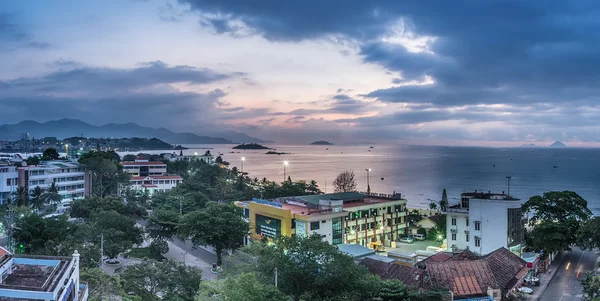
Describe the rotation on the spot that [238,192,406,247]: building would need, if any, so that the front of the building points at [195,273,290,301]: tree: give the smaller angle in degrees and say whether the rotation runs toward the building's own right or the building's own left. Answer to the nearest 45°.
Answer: approximately 45° to the building's own left

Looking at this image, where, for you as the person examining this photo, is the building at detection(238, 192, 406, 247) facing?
facing the viewer and to the left of the viewer

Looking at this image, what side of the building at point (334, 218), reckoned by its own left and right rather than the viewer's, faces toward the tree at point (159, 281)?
front

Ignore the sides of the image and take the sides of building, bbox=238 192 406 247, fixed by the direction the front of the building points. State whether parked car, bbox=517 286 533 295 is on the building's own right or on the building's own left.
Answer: on the building's own left

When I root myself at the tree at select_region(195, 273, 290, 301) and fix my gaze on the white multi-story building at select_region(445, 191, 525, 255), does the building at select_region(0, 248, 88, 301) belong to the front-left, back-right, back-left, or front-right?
back-left

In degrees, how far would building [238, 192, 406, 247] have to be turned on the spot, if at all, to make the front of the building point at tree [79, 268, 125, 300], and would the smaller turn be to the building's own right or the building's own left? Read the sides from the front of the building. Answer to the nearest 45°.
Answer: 0° — it already faces it

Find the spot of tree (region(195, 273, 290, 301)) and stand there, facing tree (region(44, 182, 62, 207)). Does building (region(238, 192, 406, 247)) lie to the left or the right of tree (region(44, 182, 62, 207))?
right

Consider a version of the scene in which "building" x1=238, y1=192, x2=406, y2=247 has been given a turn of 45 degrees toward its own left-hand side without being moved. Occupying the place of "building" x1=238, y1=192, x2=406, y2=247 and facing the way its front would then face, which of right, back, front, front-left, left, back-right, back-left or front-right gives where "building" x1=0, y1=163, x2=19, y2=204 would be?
right

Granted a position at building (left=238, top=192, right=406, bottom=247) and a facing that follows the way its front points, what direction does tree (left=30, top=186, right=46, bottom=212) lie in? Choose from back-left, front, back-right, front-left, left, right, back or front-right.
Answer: front-right

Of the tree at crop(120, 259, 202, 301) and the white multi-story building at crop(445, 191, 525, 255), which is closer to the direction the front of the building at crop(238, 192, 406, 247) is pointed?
the tree

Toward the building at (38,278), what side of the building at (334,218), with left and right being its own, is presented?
front

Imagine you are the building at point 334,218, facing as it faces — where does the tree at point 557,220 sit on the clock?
The tree is roughly at 8 o'clock from the building.

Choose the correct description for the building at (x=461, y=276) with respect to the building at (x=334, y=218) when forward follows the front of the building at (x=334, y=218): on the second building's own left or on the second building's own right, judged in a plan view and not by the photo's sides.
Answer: on the second building's own left
